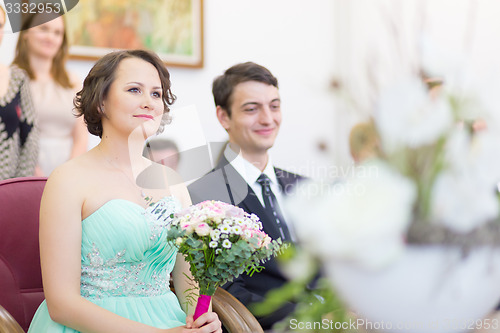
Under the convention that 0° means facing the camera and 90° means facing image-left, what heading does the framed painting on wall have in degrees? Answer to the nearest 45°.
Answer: approximately 0°

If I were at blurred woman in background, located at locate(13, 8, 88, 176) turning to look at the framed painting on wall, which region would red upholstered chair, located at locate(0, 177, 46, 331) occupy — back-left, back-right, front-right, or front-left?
back-right

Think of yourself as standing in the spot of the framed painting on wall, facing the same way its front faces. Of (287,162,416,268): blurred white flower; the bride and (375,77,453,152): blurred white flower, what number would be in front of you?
3

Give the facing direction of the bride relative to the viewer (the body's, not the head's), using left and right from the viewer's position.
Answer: facing the viewer and to the right of the viewer

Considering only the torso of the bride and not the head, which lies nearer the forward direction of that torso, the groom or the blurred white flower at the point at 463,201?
the blurred white flower

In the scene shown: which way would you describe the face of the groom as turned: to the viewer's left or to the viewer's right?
to the viewer's right

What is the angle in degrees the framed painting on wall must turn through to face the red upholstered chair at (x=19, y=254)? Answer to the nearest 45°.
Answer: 0° — it already faces it

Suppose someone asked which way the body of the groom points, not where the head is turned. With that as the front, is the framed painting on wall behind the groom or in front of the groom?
behind
